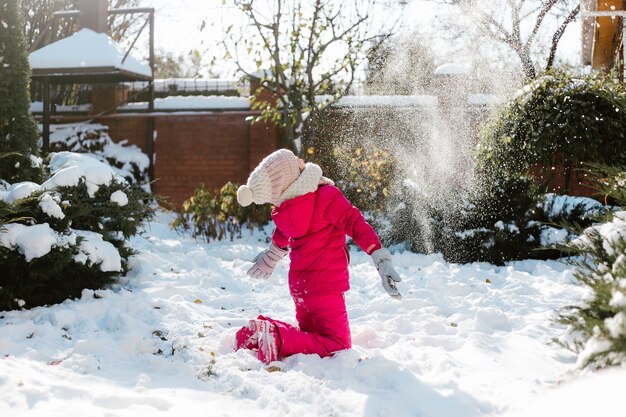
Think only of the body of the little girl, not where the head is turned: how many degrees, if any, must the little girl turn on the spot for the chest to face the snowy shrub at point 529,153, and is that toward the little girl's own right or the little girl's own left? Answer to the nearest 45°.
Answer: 0° — they already face it

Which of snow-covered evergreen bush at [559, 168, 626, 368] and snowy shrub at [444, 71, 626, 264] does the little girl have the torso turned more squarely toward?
the snowy shrub

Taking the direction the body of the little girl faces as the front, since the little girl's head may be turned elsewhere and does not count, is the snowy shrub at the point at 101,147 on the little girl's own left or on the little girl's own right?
on the little girl's own left

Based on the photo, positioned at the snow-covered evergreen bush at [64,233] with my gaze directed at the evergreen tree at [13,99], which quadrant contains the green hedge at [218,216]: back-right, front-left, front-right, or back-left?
front-right

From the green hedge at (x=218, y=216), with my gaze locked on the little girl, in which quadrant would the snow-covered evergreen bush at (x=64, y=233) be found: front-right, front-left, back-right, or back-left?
front-right

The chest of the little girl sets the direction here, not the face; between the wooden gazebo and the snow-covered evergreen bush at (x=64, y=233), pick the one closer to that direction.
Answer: the wooden gazebo

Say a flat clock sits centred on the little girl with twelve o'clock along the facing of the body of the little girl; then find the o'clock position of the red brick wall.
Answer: The red brick wall is roughly at 10 o'clock from the little girl.

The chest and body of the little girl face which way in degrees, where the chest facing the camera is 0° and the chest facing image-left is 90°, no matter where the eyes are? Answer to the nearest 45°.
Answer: approximately 225°

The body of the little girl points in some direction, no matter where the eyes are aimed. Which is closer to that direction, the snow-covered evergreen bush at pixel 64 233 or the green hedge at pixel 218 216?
the green hedge

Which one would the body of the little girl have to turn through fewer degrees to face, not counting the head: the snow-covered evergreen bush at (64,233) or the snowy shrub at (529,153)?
the snowy shrub

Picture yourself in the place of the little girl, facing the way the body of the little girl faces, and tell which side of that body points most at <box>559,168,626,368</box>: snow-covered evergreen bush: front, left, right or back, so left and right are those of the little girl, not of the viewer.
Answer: right

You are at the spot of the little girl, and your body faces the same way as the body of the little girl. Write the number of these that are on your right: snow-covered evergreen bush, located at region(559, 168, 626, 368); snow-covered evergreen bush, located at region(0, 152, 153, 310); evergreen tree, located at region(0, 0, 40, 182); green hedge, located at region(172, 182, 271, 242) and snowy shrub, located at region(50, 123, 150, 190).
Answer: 1

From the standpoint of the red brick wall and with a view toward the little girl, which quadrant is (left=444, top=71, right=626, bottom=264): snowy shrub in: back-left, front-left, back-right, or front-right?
front-left

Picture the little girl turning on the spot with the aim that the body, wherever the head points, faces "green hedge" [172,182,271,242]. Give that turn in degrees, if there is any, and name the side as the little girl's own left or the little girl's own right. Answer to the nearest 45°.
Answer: approximately 45° to the little girl's own left
